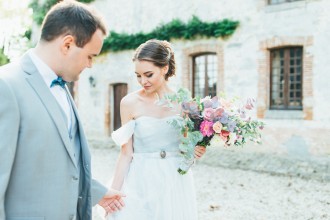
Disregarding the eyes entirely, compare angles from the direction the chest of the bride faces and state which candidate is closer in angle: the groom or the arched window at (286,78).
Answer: the groom

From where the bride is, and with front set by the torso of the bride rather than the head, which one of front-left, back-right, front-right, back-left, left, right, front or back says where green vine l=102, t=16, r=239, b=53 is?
back

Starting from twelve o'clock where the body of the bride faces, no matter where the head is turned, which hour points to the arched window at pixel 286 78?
The arched window is roughly at 7 o'clock from the bride.

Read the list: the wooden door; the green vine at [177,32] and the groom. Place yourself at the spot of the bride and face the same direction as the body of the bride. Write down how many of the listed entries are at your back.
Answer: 2

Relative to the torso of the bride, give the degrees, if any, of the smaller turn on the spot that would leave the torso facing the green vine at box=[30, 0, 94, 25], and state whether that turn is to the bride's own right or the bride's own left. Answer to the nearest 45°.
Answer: approximately 180°

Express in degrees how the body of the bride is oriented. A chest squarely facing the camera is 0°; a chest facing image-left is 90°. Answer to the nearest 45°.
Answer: approximately 0°

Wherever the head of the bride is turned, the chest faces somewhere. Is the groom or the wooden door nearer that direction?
the groom

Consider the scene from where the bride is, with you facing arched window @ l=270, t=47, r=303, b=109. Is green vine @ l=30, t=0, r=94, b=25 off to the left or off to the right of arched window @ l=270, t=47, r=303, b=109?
left
